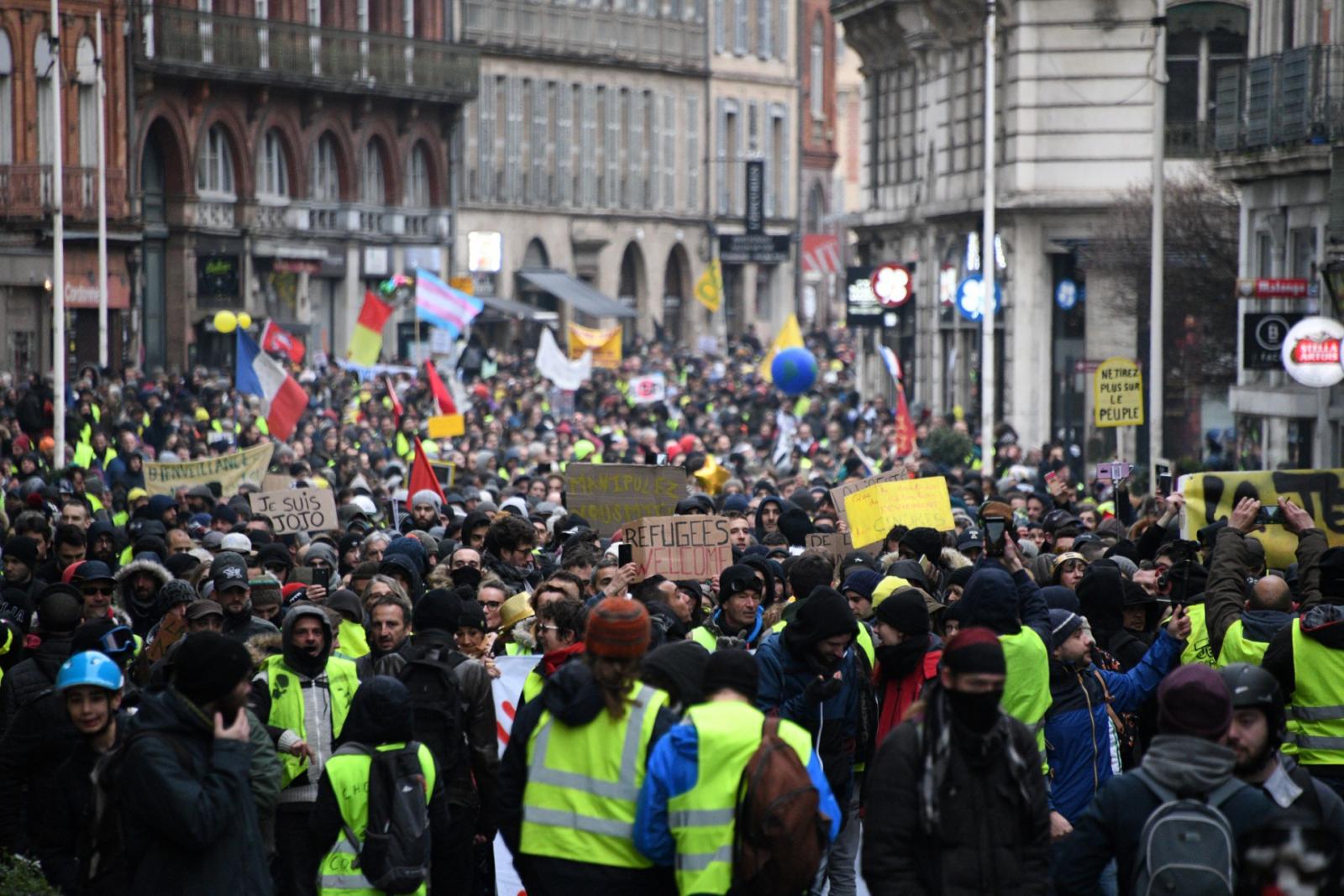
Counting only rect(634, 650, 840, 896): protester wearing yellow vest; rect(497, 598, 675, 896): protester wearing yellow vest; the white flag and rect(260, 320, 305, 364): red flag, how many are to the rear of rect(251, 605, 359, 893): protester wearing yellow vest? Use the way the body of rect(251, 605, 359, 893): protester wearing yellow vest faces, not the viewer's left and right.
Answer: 2

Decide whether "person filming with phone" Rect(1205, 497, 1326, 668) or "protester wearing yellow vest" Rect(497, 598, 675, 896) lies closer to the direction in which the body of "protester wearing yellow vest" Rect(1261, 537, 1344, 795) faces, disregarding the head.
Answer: the person filming with phone

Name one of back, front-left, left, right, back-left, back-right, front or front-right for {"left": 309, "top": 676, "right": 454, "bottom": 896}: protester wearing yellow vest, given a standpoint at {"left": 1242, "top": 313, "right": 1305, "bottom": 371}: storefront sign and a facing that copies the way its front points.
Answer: front

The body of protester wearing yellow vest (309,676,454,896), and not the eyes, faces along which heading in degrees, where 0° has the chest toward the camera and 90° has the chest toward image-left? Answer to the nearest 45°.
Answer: approximately 180°

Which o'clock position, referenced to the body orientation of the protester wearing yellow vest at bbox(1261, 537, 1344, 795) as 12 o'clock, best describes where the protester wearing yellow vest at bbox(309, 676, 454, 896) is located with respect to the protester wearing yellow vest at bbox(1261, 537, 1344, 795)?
the protester wearing yellow vest at bbox(309, 676, 454, 896) is roughly at 8 o'clock from the protester wearing yellow vest at bbox(1261, 537, 1344, 795).

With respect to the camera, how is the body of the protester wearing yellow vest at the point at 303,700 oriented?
toward the camera

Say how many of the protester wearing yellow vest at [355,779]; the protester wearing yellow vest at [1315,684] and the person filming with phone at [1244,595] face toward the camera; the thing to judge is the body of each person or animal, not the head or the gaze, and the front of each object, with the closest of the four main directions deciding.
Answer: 0

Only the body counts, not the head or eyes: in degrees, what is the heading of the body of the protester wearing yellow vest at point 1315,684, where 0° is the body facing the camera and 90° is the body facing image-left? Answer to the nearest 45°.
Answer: approximately 180°

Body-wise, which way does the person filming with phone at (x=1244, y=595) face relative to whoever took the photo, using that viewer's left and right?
facing away from the viewer

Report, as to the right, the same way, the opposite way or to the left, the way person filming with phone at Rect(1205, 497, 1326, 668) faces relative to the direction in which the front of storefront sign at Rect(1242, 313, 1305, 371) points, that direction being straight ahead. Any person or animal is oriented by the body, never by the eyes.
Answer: the opposite way

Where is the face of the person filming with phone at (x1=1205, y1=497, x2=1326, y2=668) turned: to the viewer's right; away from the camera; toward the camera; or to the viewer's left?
away from the camera
